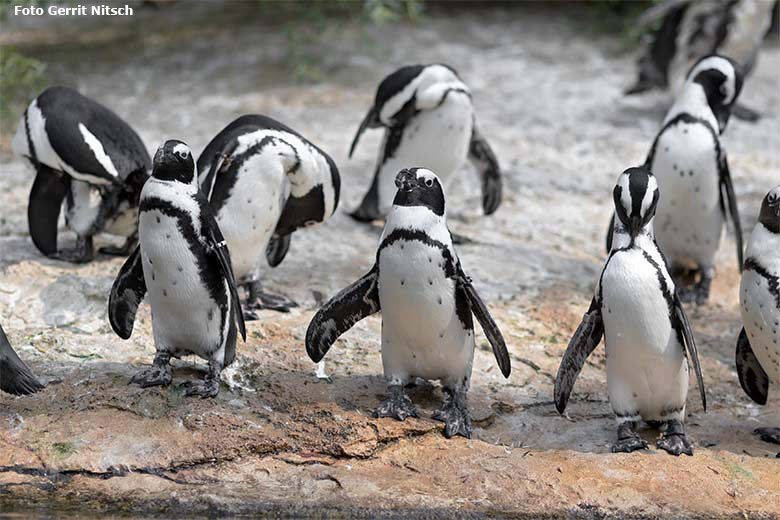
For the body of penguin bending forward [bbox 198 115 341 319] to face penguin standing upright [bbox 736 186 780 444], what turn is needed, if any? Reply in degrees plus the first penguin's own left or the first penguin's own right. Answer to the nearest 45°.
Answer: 0° — it already faces it

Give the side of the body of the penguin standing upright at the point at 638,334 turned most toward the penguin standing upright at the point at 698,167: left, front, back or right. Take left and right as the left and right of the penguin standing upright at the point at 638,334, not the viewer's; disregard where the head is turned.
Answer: back

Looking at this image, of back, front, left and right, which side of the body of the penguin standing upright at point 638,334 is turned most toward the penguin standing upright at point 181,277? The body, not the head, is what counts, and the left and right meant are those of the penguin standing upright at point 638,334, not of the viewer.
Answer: right

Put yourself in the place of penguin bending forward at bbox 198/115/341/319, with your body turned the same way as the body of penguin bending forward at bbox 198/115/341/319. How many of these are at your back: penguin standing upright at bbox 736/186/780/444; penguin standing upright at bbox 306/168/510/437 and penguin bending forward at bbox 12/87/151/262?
1

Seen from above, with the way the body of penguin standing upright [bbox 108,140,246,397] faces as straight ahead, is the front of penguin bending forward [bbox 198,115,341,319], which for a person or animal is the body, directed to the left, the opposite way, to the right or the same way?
to the left

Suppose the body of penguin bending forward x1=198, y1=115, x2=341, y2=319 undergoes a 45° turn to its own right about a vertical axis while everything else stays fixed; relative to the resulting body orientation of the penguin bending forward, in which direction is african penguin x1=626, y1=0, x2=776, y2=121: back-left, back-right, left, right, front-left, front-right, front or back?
back-left

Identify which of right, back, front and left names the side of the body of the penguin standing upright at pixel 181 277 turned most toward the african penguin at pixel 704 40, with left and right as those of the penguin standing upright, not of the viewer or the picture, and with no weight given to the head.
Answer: back

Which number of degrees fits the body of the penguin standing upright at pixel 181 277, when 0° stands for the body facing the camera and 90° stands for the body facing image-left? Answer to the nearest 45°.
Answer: approximately 45°

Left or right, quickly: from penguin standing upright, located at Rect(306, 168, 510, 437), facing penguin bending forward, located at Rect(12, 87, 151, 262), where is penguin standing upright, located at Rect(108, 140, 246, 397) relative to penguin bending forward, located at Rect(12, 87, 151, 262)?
left

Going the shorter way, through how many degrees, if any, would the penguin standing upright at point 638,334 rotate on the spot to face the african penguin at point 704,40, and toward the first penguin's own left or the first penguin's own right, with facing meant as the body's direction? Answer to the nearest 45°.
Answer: approximately 180°
